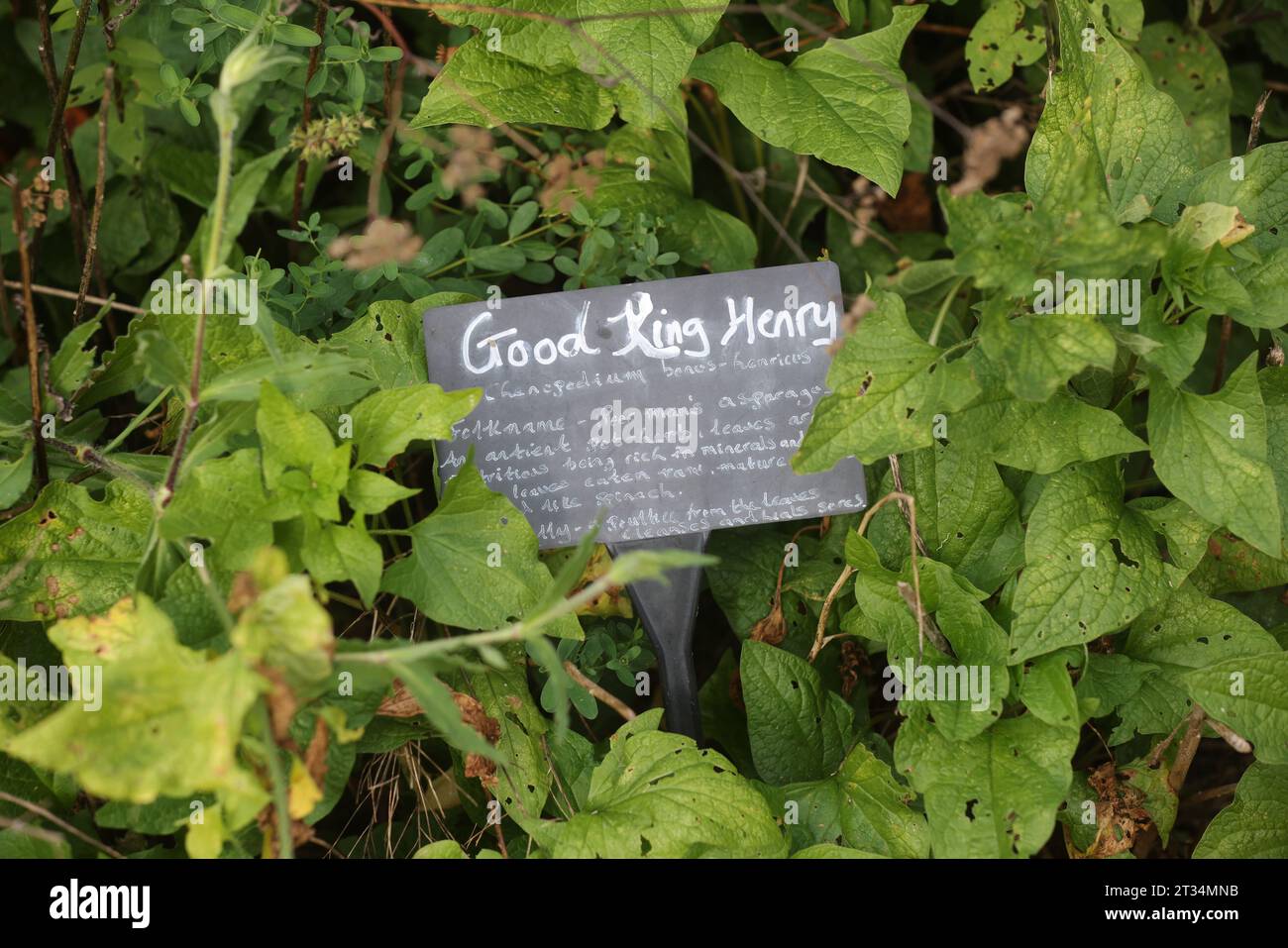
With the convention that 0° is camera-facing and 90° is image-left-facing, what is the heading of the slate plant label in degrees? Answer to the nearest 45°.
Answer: approximately 0°
